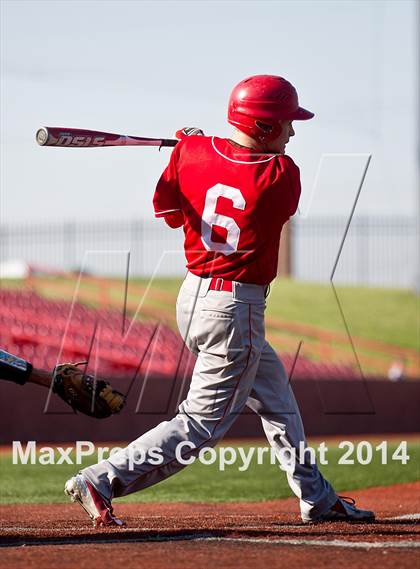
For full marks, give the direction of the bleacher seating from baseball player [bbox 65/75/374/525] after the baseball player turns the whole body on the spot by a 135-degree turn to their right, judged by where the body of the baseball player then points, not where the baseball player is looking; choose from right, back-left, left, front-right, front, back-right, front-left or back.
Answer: back

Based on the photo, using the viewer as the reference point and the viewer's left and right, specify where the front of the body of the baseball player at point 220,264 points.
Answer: facing away from the viewer and to the right of the viewer
